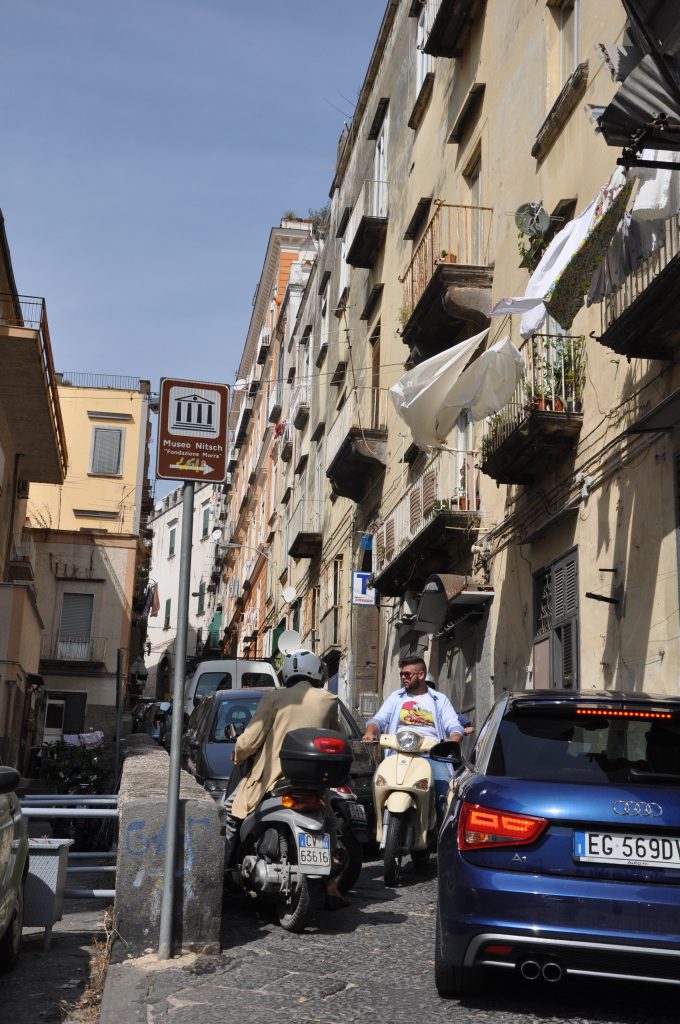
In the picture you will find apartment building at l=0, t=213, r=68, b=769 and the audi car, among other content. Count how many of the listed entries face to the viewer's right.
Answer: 1

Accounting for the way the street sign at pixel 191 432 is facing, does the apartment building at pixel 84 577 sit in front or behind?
behind

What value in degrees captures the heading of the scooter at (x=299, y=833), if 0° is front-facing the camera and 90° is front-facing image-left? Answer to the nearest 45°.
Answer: approximately 135°

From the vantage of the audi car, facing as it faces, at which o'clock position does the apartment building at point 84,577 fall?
The apartment building is roughly at 11 o'clock from the audi car.

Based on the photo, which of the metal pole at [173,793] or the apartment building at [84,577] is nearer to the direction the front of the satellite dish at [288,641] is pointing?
the metal pole

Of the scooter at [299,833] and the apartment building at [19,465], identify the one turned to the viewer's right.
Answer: the apartment building

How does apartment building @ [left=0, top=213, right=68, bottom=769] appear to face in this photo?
to the viewer's right

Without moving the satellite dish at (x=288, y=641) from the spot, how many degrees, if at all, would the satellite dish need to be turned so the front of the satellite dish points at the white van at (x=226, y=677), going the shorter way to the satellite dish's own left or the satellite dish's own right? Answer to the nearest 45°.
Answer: approximately 45° to the satellite dish's own right
